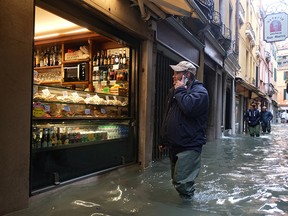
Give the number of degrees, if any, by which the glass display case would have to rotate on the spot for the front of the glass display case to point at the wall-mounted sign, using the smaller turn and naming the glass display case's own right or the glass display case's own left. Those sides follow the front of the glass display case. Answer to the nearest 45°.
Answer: approximately 90° to the glass display case's own left

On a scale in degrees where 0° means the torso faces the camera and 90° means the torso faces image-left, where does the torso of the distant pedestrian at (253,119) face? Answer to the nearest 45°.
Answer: approximately 0°

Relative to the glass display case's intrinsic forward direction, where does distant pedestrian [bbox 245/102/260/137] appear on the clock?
The distant pedestrian is roughly at 9 o'clock from the glass display case.

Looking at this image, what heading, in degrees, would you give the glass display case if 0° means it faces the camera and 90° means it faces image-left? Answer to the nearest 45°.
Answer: approximately 315°

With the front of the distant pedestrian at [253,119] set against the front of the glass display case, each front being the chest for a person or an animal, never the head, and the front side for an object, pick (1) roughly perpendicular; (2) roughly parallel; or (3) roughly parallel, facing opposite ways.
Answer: roughly perpendicular

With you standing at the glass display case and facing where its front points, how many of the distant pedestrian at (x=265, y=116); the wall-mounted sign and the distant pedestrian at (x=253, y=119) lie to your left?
3

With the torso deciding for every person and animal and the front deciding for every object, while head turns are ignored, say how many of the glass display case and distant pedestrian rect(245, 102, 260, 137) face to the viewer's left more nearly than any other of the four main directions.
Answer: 0
